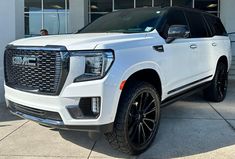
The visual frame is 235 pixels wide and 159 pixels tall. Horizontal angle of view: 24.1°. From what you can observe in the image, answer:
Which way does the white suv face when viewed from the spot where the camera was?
facing the viewer and to the left of the viewer
